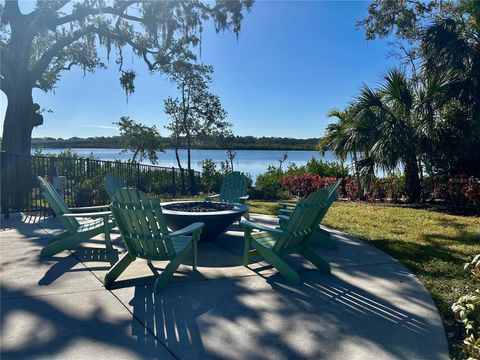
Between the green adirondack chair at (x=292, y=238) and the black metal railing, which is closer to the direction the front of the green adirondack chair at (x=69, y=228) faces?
the green adirondack chair

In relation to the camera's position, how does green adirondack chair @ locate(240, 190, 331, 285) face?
facing away from the viewer and to the left of the viewer

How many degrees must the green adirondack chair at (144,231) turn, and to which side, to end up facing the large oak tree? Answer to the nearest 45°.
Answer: approximately 45° to its left

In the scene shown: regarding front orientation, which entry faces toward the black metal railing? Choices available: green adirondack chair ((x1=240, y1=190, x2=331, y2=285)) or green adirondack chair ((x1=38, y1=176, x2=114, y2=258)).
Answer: green adirondack chair ((x1=240, y1=190, x2=331, y2=285))

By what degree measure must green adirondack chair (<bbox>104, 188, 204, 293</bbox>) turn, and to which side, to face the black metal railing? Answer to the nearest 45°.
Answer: approximately 45° to its left

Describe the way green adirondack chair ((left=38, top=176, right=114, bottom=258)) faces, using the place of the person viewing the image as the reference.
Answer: facing to the right of the viewer

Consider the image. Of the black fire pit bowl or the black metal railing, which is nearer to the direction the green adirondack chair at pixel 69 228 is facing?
the black fire pit bowl

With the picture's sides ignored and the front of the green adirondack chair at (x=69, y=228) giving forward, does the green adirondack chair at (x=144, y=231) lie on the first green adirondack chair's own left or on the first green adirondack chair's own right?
on the first green adirondack chair's own right

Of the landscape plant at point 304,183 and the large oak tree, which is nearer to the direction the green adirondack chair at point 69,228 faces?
the landscape plant

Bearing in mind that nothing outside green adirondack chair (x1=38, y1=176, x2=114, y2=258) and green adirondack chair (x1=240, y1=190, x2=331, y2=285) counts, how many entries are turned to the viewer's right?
1

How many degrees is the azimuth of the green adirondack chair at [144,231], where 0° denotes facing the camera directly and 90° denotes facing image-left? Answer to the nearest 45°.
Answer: approximately 225°

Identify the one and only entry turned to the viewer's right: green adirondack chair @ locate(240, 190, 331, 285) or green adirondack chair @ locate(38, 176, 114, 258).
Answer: green adirondack chair @ locate(38, 176, 114, 258)
